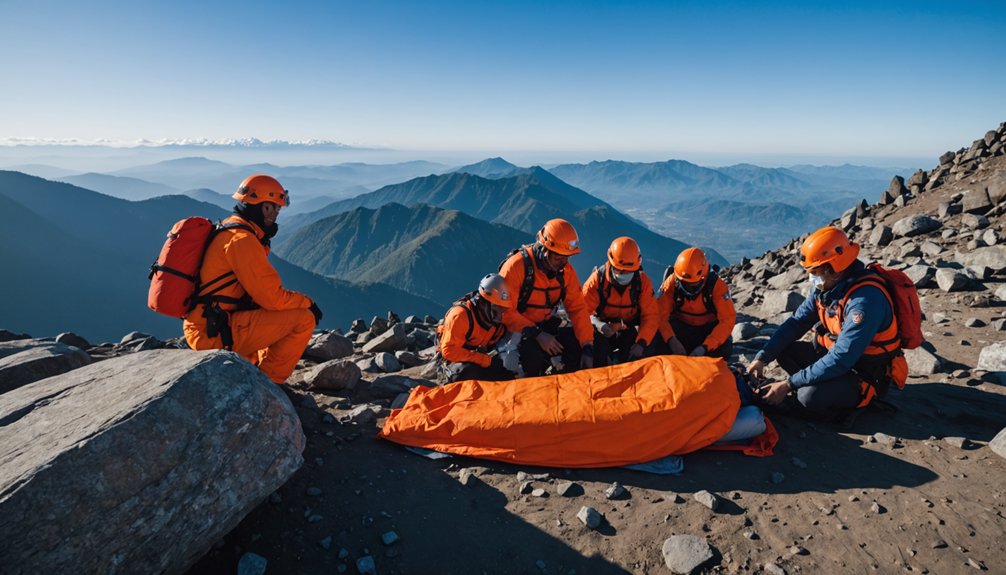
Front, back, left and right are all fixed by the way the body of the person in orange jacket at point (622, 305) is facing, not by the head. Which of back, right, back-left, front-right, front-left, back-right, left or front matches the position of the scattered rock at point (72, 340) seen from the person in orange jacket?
right

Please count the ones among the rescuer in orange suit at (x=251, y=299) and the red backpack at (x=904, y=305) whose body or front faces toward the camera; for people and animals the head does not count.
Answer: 0

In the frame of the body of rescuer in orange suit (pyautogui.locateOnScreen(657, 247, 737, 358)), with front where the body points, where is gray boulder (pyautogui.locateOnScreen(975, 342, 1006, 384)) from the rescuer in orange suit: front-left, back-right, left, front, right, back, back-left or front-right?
left

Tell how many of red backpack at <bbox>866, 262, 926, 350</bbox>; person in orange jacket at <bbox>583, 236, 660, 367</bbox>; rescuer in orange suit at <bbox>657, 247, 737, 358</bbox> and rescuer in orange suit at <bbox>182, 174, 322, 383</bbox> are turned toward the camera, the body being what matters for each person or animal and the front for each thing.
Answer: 2

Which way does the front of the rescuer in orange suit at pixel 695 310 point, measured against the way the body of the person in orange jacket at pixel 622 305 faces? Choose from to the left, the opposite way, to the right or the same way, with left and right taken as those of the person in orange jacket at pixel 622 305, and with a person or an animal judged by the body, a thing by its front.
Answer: the same way

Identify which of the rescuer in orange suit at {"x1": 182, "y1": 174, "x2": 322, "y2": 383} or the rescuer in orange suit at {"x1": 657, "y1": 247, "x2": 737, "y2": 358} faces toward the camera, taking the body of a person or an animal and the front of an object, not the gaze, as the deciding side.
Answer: the rescuer in orange suit at {"x1": 657, "y1": 247, "x2": 737, "y2": 358}

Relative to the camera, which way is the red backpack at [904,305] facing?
to the viewer's right

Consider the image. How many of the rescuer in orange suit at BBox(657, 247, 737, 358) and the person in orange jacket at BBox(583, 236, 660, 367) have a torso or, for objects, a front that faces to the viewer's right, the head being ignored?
0

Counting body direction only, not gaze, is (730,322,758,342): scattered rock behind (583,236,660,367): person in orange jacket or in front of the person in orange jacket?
behind

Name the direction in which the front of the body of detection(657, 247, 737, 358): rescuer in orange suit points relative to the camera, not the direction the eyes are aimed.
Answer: toward the camera

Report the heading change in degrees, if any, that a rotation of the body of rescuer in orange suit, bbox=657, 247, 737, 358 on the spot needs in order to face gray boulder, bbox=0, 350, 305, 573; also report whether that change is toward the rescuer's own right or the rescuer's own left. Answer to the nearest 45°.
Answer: approximately 45° to the rescuer's own right

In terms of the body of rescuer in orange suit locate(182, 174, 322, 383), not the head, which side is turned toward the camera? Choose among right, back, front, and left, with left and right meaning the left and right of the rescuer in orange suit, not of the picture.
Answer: right
